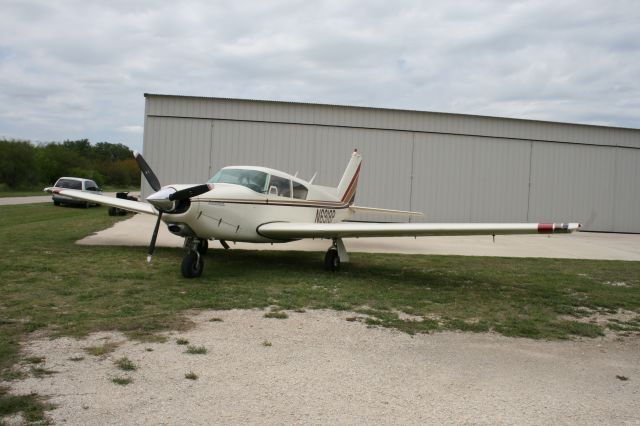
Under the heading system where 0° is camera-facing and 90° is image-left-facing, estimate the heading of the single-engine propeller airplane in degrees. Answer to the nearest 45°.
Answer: approximately 45°

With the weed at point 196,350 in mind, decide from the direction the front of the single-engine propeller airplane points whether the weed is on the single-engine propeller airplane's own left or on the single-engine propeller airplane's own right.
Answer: on the single-engine propeller airplane's own left

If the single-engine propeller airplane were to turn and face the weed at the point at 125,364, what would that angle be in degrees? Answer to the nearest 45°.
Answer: approximately 45° to its left

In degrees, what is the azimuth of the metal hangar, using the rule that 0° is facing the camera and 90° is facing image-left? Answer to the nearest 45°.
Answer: approximately 0°

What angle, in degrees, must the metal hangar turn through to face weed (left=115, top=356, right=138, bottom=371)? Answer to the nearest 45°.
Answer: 0° — it already faces it

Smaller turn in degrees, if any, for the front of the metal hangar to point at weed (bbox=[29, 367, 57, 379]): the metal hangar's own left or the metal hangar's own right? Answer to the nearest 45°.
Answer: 0° — it already faces it

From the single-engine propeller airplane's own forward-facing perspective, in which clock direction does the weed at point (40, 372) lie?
The weed is roughly at 11 o'clock from the single-engine propeller airplane.
